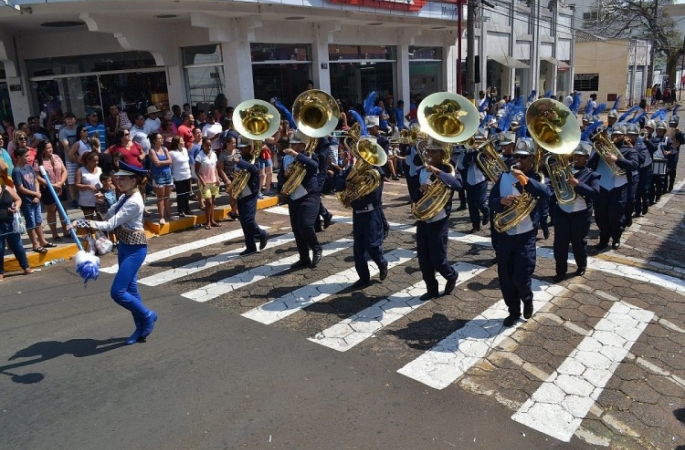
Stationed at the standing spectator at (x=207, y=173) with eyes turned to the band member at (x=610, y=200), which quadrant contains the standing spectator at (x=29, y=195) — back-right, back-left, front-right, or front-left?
back-right

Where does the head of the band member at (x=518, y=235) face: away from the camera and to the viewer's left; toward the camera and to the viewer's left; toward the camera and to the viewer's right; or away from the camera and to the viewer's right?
toward the camera and to the viewer's left

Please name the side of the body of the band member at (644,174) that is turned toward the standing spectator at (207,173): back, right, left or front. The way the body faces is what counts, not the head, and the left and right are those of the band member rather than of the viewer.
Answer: front

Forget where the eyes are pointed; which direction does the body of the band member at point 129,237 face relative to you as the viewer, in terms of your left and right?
facing to the left of the viewer

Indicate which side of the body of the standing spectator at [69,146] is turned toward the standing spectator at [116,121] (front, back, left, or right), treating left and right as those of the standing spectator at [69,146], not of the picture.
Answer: left

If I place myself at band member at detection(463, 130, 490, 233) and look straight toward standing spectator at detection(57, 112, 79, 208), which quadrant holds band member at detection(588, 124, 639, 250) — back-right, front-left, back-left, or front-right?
back-left

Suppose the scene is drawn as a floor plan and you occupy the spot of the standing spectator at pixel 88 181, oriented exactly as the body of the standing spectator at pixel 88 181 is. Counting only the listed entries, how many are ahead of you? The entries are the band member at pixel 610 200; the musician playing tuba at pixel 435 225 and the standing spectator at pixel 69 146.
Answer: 2

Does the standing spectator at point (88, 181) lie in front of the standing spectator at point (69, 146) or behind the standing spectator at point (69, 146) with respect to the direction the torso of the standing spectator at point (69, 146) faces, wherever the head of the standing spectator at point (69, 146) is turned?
in front

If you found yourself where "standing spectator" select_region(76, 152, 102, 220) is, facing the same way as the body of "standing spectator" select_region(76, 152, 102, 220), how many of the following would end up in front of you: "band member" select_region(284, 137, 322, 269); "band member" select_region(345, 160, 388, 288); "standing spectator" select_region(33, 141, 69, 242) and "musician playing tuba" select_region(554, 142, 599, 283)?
3

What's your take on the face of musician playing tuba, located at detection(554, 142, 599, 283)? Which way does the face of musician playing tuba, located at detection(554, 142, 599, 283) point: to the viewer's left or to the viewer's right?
to the viewer's left

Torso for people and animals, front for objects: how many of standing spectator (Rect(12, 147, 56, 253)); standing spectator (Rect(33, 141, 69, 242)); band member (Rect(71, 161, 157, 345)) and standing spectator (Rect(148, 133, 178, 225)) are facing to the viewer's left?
1

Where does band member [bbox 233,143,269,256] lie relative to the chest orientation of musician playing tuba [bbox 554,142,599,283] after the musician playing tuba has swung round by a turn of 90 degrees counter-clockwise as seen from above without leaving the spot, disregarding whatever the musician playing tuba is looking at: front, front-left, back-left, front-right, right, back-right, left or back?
back-right

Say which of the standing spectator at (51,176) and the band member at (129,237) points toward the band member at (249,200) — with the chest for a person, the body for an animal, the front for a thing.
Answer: the standing spectator

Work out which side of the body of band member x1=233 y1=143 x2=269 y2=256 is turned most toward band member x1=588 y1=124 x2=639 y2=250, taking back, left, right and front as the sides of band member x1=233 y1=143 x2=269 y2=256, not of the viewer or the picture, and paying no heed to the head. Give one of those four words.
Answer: back

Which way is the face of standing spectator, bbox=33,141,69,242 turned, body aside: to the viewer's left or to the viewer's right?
to the viewer's right

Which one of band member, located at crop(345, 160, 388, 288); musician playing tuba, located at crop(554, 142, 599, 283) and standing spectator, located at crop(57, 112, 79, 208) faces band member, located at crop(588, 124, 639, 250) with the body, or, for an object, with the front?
the standing spectator

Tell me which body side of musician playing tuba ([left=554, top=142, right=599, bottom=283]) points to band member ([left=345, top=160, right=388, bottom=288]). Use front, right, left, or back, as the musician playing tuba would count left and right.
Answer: front

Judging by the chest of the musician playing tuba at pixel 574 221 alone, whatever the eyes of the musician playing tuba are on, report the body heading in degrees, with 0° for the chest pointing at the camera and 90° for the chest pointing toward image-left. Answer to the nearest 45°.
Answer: approximately 45°
